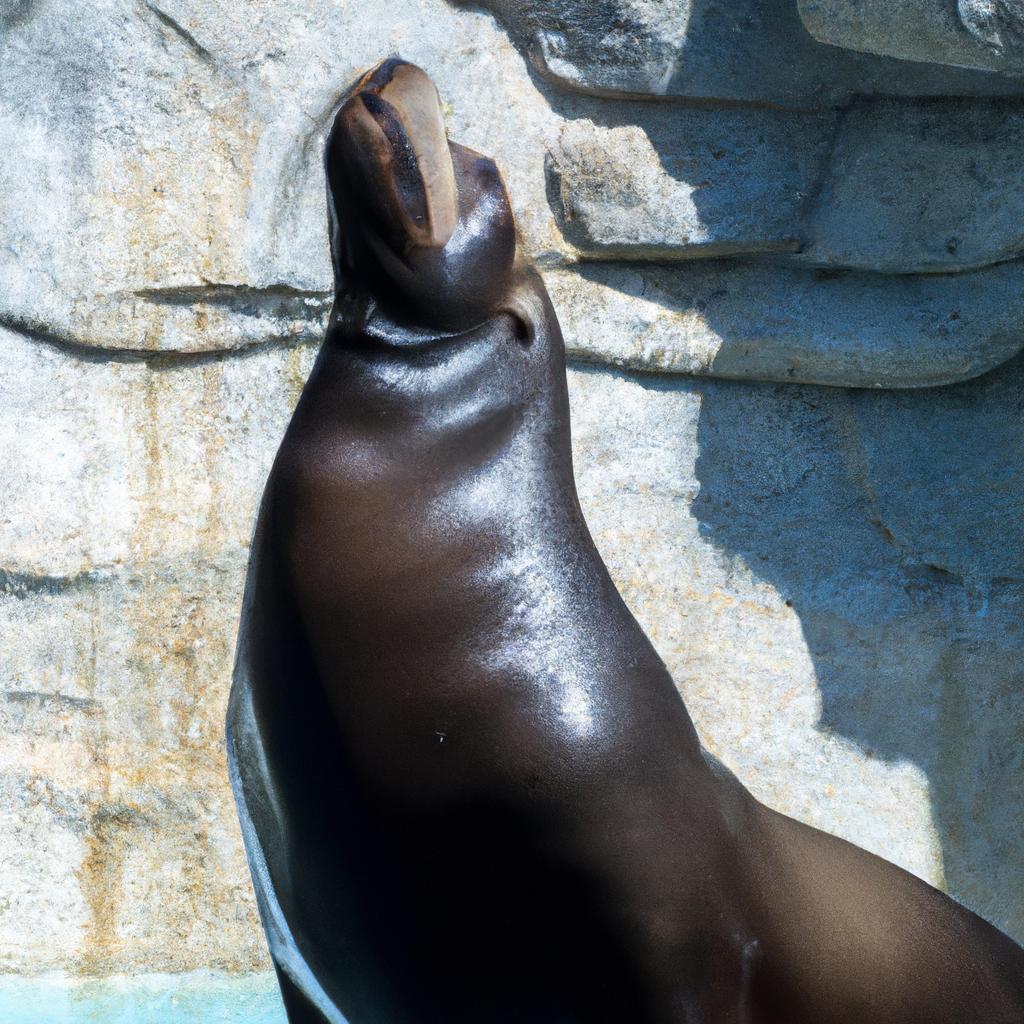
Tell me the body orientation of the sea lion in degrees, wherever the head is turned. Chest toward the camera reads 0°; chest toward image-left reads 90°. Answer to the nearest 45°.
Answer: approximately 45°
